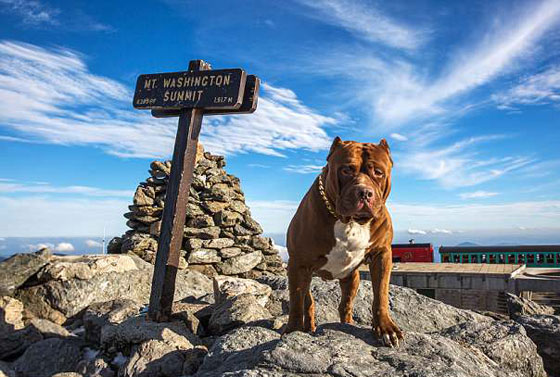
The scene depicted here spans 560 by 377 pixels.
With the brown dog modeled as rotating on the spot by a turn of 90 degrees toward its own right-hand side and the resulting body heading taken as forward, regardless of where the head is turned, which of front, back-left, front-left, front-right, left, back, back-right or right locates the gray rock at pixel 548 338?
back-right

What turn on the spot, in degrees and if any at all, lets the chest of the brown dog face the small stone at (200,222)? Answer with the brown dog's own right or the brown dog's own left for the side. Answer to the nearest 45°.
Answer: approximately 135° to the brown dog's own right

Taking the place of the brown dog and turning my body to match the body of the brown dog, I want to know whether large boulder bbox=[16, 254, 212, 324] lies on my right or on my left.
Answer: on my right

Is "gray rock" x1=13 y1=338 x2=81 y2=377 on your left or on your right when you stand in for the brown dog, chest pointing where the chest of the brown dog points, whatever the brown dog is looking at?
on your right

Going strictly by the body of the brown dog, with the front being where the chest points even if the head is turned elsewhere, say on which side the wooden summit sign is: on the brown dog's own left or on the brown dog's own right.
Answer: on the brown dog's own right

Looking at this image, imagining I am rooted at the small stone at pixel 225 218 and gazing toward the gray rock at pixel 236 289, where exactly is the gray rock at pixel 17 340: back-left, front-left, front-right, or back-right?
front-right

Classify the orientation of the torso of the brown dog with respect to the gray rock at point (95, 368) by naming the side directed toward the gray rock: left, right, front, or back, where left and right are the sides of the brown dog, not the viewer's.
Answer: right

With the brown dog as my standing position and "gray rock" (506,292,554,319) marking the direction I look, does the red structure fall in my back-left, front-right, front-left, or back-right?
front-left

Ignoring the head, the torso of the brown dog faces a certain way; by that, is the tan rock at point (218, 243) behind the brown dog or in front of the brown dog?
behind

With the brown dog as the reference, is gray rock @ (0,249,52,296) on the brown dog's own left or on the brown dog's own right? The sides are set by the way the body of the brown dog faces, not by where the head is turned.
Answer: on the brown dog's own right

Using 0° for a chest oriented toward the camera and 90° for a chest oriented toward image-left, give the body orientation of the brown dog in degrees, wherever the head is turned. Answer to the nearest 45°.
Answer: approximately 0°

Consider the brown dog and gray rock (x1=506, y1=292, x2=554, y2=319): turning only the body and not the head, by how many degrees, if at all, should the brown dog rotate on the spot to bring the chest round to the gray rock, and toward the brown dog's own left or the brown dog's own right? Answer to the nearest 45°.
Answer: approximately 135° to the brown dog's own left

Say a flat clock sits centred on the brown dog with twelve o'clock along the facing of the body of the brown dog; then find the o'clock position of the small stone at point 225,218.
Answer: The small stone is roughly at 5 o'clock from the brown dog.

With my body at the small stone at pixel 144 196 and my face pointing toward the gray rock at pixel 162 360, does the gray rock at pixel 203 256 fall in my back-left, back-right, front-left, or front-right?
front-left

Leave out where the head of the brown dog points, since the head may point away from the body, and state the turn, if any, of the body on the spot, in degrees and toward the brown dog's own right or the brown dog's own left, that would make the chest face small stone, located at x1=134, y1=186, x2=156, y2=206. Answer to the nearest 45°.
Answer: approximately 135° to the brown dog's own right
